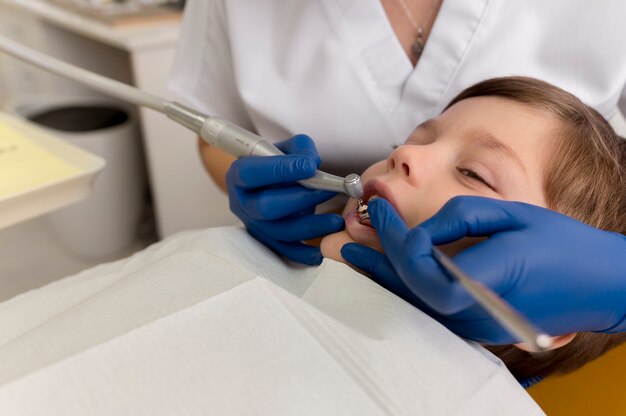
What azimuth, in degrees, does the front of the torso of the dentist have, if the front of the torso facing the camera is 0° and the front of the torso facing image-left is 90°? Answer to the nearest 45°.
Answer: approximately 0°

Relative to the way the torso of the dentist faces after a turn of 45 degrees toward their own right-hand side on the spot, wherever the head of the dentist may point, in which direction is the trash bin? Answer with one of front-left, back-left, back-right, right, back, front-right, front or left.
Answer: right
